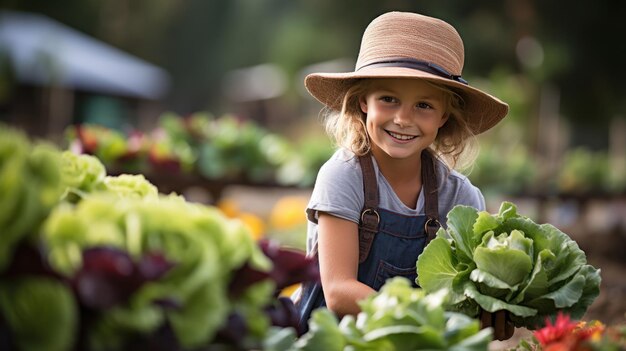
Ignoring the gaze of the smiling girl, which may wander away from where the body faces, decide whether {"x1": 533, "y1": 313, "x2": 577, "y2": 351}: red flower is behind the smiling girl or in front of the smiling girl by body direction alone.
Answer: in front

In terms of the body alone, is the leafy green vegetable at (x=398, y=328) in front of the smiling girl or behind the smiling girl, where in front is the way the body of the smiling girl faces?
in front

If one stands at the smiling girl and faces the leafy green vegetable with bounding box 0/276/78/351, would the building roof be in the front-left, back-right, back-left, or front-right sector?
back-right

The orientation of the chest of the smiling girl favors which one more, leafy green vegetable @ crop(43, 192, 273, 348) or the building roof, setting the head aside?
the leafy green vegetable

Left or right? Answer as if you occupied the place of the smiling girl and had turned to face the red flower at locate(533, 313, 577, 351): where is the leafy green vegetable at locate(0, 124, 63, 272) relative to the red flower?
right

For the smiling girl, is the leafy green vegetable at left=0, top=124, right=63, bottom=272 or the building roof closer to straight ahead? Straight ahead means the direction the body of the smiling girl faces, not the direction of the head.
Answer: the leafy green vegetable

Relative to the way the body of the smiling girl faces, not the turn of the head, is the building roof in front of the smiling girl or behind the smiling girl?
behind

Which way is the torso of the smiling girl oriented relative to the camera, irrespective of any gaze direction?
toward the camera

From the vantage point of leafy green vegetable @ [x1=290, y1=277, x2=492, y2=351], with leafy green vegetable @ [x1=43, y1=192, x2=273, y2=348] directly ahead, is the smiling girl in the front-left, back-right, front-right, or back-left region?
back-right

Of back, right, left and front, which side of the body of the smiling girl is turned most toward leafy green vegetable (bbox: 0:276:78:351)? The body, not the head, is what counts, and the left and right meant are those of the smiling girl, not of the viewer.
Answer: front
